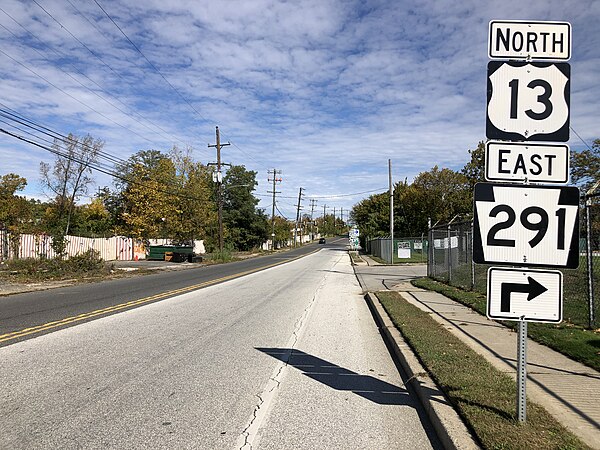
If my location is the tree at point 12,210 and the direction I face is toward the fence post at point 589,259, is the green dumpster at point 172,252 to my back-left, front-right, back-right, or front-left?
front-left

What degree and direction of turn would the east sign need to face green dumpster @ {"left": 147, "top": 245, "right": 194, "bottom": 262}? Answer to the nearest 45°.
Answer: approximately 135° to its right

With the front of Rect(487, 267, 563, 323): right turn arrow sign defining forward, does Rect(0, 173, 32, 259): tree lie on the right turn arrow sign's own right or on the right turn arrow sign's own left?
on the right turn arrow sign's own right

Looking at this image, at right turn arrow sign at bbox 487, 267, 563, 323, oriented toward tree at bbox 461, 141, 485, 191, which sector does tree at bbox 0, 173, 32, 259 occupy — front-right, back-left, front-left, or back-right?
front-left

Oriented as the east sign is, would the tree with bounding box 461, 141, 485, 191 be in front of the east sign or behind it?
behind

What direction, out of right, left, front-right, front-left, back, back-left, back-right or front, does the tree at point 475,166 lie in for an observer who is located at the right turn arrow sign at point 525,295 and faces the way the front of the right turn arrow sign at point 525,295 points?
back

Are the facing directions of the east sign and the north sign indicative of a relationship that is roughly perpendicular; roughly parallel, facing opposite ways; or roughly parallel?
roughly parallel

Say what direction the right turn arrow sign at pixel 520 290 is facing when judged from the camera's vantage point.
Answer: facing the viewer

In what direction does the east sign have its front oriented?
toward the camera

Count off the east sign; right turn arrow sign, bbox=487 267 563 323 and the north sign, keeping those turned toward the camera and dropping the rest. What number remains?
3

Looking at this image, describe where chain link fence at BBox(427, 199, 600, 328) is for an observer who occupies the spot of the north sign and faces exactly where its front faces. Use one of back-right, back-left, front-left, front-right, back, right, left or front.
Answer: back

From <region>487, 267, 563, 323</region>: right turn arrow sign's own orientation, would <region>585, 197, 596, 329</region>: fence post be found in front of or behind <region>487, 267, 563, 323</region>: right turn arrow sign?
behind

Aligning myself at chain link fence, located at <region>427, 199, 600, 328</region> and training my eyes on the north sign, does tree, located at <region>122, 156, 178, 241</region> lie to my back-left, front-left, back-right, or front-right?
back-right

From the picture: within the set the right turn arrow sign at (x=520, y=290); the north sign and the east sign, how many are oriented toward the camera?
3
